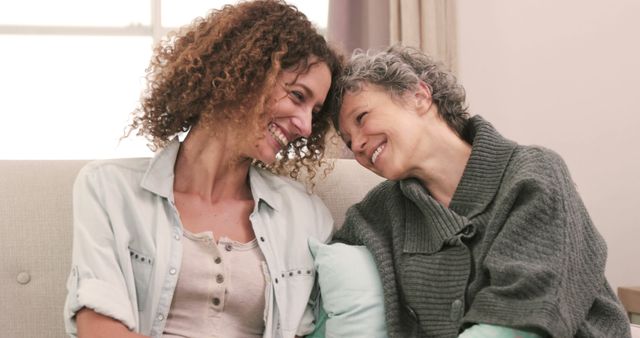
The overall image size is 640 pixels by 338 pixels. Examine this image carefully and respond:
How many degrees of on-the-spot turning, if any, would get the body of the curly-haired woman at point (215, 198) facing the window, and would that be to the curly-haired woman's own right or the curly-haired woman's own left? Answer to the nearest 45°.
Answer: approximately 180°

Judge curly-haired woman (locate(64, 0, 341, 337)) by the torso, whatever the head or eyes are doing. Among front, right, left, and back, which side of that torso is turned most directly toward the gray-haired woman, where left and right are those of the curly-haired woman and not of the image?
left

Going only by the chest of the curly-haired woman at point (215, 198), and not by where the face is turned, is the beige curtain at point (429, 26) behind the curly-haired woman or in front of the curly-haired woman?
behind

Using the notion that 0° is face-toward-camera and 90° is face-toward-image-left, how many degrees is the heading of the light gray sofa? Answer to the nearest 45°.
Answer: approximately 0°

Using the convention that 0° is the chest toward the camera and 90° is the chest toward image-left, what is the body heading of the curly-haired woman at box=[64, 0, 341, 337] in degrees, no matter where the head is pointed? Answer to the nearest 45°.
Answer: approximately 0°

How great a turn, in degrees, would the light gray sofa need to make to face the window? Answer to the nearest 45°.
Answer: approximately 180°

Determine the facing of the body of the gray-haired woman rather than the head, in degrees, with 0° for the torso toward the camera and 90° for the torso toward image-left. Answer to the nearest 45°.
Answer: approximately 45°

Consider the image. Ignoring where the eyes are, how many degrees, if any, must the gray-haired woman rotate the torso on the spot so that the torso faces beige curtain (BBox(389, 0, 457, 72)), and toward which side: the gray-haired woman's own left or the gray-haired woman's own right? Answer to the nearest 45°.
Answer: approximately 135° to the gray-haired woman's own right

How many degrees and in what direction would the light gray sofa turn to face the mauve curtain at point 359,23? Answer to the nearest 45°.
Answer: approximately 135° to its left

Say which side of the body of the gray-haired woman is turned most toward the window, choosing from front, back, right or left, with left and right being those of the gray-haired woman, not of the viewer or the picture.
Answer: right

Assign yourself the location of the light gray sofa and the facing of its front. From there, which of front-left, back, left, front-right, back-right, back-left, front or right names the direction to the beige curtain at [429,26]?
back-left

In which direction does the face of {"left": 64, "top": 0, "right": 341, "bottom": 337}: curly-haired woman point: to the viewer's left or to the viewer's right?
to the viewer's right
